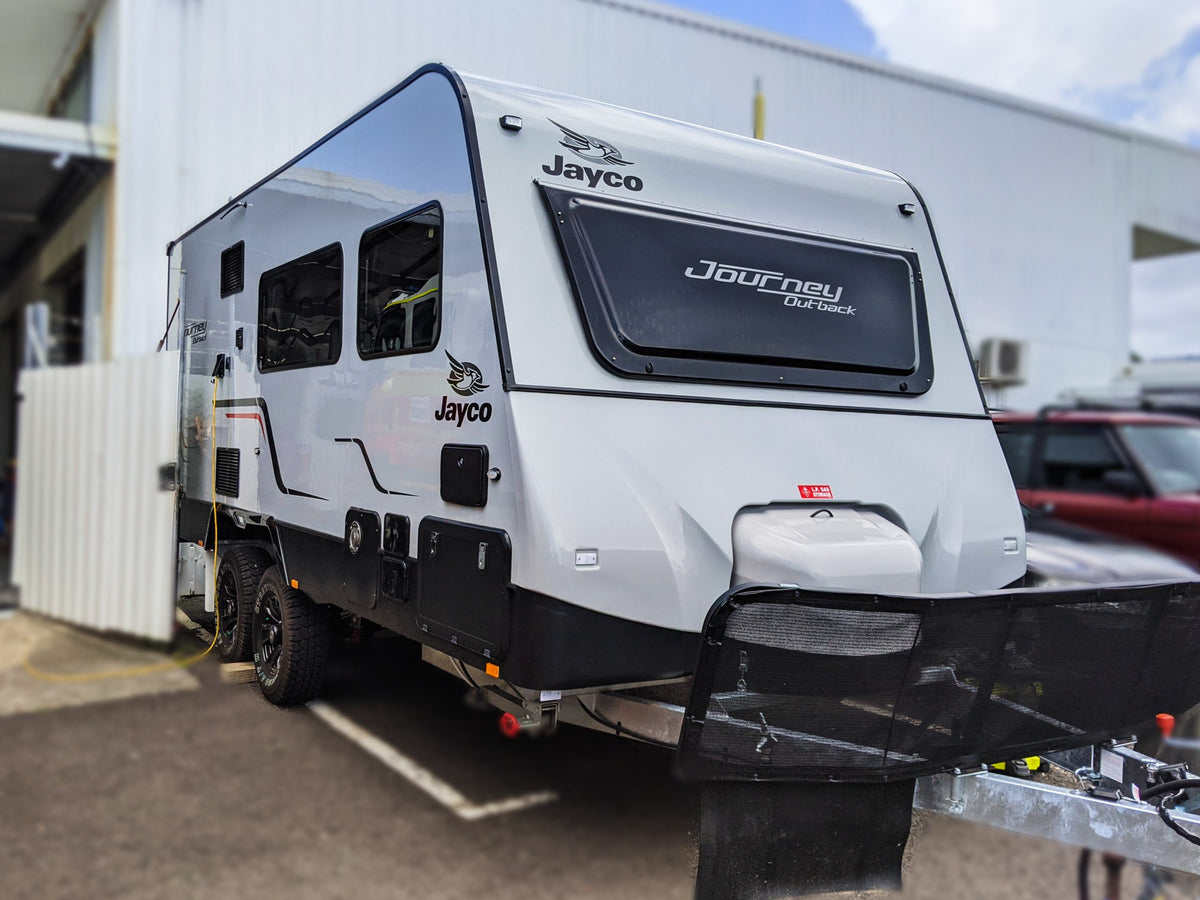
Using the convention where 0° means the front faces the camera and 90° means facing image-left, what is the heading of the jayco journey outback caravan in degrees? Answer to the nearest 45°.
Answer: approximately 315°

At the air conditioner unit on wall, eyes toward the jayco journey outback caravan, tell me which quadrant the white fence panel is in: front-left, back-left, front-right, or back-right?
front-right

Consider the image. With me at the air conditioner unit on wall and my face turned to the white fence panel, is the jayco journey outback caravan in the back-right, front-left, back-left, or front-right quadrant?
front-left

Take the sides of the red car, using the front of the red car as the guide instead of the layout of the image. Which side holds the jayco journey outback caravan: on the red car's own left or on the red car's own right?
on the red car's own right

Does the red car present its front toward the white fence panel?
no

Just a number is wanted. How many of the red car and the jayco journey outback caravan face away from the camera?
0

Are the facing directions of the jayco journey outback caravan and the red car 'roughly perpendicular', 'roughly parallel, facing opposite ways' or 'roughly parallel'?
roughly parallel

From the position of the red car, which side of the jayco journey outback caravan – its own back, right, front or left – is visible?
left

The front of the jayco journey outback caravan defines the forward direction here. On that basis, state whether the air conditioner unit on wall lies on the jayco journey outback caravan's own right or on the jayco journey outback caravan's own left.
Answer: on the jayco journey outback caravan's own left

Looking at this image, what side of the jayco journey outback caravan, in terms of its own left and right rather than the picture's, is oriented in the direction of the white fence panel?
back

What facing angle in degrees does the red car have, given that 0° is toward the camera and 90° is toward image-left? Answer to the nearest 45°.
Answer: approximately 315°
